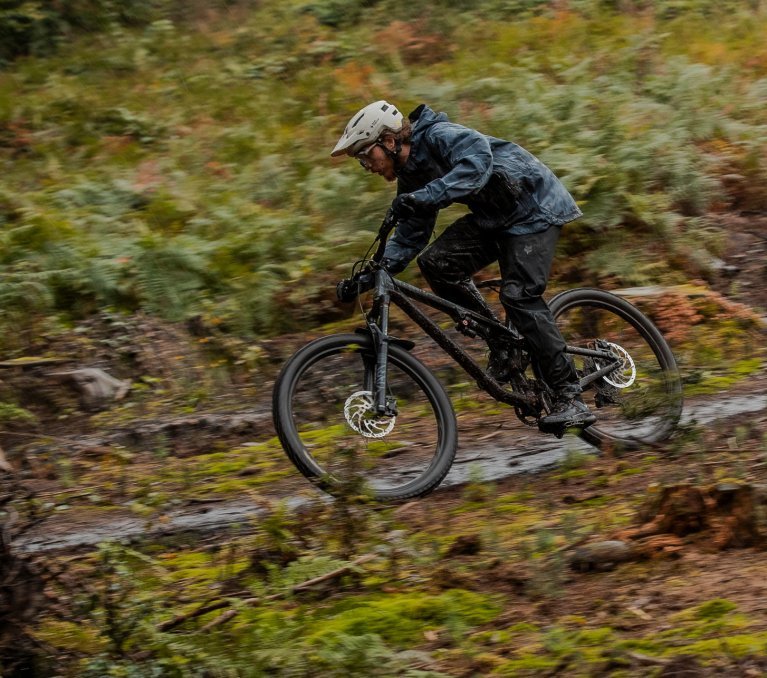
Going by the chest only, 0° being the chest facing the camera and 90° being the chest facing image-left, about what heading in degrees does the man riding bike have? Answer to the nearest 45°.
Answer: approximately 90°

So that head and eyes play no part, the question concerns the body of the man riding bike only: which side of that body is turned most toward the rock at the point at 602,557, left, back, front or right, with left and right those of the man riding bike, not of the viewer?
left

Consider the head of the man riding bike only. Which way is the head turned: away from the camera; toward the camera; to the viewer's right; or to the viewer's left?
to the viewer's left

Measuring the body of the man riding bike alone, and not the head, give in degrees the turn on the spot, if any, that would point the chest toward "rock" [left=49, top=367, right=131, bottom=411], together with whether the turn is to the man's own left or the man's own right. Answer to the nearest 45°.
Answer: approximately 45° to the man's own right

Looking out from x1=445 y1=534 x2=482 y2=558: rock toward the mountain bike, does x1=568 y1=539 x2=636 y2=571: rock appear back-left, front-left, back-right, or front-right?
back-right
